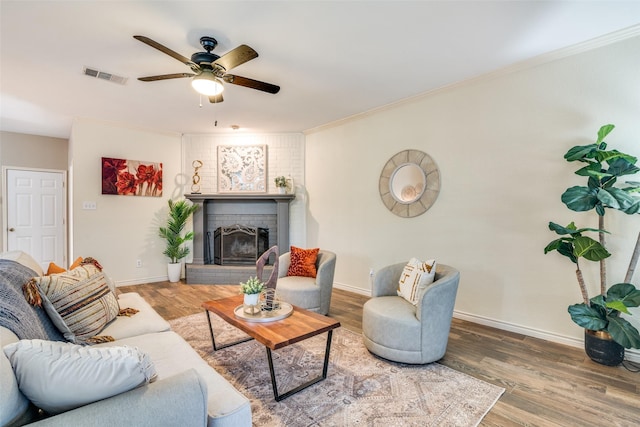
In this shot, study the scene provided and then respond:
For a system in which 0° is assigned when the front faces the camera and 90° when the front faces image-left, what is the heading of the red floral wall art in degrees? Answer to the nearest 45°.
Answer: approximately 315°

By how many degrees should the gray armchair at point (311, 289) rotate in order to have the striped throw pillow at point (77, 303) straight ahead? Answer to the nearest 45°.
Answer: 0° — it already faces it

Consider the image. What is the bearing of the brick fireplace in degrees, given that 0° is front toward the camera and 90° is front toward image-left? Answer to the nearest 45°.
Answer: approximately 0°

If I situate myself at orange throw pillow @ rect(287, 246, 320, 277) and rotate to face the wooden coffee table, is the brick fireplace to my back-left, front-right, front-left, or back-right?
back-right

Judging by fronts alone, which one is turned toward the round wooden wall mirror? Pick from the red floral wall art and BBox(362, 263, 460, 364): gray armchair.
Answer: the red floral wall art

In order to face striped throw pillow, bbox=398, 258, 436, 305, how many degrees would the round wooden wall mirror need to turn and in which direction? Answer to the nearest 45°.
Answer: approximately 45° to its left

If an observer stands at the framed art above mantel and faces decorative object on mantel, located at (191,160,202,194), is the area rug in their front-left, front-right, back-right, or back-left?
back-left

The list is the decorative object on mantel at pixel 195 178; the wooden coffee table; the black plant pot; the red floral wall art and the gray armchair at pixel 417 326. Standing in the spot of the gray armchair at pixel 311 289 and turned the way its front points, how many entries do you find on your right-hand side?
2

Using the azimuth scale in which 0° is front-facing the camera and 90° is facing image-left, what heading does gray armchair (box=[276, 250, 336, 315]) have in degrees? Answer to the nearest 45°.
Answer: approximately 45°

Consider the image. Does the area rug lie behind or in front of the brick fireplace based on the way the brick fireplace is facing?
in front

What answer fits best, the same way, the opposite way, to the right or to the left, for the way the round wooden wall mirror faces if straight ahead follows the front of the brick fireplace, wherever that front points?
to the right

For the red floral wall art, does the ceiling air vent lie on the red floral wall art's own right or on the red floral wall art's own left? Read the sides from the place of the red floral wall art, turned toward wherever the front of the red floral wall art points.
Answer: on the red floral wall art's own right
